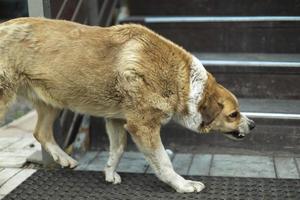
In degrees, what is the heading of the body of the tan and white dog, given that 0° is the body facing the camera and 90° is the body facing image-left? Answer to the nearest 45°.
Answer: approximately 270°
